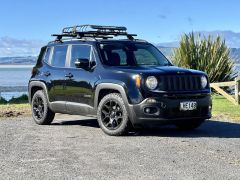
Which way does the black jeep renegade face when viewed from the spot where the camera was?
facing the viewer and to the right of the viewer

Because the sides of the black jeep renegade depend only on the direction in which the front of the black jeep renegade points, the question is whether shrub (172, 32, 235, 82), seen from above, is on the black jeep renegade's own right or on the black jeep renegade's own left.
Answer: on the black jeep renegade's own left
